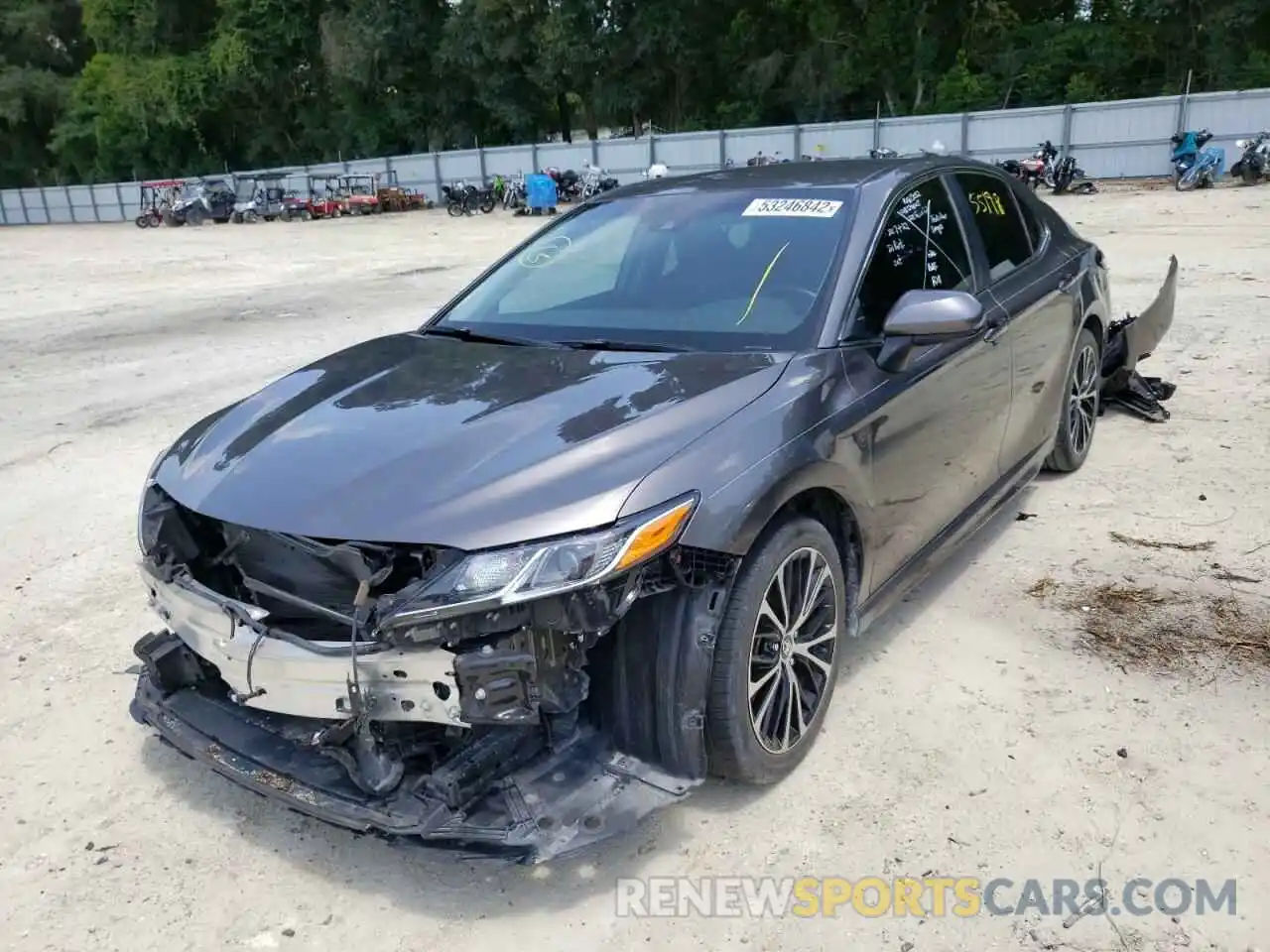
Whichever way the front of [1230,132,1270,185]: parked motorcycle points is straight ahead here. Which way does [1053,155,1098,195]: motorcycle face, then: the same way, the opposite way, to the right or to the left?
the same way

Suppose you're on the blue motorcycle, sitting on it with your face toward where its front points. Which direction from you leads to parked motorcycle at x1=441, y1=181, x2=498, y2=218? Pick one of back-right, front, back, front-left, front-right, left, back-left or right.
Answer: front-right

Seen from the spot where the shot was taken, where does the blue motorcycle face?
facing the viewer and to the left of the viewer

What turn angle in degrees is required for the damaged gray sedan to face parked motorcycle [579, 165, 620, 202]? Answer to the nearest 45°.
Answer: approximately 135° to its right

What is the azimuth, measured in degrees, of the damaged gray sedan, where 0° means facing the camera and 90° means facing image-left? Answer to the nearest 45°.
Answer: approximately 45°

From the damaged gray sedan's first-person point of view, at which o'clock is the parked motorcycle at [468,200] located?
The parked motorcycle is roughly at 4 o'clock from the damaged gray sedan.

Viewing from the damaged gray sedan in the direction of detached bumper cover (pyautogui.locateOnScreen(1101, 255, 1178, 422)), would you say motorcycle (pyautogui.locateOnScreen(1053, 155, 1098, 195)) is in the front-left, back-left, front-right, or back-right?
front-left

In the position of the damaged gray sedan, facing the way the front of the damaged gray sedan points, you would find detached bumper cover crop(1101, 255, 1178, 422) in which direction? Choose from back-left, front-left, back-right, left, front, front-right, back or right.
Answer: back

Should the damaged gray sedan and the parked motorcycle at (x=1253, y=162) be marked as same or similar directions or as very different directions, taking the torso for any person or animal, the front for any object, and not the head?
same or similar directions

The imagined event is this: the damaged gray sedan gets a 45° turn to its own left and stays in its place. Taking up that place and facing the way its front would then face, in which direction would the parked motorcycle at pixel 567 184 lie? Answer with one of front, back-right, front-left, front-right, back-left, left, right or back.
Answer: back

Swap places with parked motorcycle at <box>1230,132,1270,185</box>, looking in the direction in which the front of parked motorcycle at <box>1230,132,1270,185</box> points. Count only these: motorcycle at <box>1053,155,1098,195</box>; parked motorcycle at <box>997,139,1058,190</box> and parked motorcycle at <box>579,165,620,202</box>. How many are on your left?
0

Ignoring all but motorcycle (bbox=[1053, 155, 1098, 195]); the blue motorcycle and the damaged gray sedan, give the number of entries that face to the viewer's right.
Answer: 0

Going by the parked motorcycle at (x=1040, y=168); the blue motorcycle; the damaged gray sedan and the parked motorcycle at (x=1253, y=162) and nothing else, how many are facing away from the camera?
0

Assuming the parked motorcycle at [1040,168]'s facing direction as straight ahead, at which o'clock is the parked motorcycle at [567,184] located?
the parked motorcycle at [567,184] is roughly at 5 o'clock from the parked motorcycle at [1040,168].

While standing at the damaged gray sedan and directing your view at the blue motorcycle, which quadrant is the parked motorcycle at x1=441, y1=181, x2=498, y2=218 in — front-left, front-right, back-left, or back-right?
front-left
